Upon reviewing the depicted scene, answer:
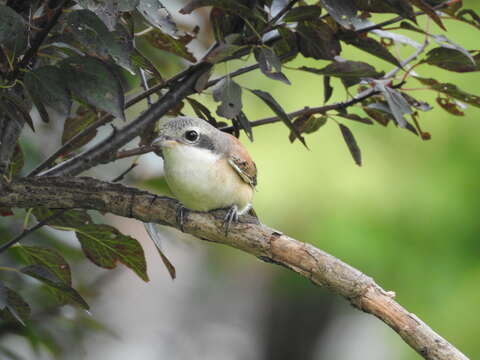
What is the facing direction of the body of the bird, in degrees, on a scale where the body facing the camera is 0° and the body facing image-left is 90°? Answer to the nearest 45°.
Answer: approximately 45°
